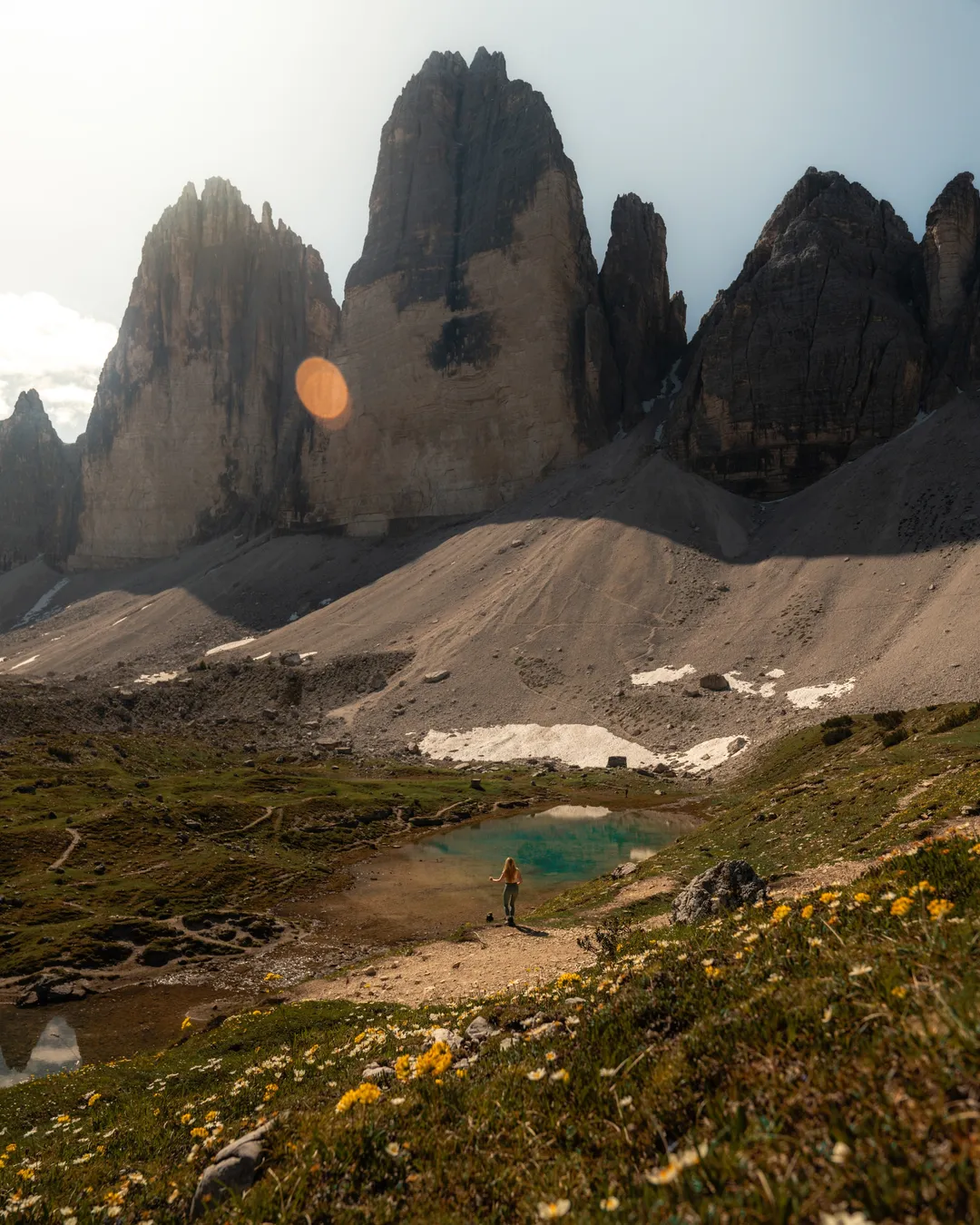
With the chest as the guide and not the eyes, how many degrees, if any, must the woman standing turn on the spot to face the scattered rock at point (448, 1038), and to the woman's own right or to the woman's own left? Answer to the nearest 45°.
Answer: approximately 180°

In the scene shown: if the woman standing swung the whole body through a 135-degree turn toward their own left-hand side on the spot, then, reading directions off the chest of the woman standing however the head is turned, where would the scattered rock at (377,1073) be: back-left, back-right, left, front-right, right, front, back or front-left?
front-left

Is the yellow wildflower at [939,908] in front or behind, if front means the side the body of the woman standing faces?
behind

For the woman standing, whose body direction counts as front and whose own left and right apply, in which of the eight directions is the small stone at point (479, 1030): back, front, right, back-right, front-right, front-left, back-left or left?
back

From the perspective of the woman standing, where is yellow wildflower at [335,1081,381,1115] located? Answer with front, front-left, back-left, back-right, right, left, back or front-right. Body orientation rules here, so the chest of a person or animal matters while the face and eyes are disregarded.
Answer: back

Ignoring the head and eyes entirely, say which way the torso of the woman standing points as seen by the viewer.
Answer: away from the camera

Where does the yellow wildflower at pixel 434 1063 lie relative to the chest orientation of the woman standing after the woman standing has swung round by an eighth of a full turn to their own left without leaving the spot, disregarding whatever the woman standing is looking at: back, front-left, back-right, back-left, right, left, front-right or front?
back-left
